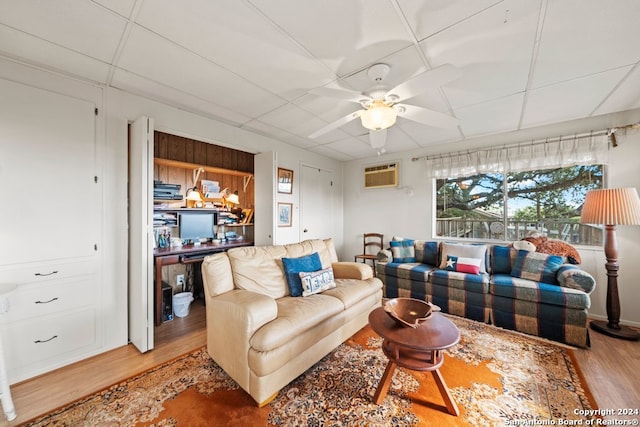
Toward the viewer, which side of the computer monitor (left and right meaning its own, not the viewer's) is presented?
front

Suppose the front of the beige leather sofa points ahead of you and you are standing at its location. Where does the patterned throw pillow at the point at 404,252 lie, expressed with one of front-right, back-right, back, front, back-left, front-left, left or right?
left

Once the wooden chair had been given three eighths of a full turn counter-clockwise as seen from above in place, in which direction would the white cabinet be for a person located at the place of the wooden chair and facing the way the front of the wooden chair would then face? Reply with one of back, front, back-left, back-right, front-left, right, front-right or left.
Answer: back-right

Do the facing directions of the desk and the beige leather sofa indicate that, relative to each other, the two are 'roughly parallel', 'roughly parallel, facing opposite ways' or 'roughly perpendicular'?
roughly parallel

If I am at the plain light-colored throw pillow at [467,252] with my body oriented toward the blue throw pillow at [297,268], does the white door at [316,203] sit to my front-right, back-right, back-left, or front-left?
front-right

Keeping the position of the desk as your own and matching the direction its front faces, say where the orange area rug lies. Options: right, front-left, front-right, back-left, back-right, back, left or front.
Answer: front

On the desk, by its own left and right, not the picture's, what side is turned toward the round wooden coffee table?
front

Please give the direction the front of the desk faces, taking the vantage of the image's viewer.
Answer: facing the viewer and to the right of the viewer

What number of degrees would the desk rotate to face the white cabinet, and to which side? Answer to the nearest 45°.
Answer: approximately 90° to its right

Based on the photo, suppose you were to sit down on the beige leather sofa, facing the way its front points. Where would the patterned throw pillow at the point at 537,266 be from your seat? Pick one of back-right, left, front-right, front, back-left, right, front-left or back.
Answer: front-left

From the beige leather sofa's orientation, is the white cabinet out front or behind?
behind

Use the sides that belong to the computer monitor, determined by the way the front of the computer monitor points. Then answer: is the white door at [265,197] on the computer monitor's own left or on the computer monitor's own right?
on the computer monitor's own left

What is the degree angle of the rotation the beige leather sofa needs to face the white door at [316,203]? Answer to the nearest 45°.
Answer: approximately 135° to its left

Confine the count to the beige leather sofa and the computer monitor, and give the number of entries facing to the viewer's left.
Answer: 0

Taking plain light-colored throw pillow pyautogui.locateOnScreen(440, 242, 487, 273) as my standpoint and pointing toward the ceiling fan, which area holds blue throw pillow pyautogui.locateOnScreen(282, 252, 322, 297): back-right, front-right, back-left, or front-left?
front-right
